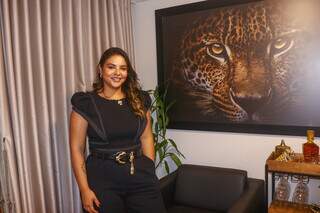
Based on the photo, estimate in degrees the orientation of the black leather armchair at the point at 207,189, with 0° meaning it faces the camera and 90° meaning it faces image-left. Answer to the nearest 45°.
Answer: approximately 45°

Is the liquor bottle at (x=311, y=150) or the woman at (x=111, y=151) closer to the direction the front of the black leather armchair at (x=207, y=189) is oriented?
the woman

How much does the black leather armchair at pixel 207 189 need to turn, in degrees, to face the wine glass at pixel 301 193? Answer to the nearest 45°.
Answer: approximately 135° to its left

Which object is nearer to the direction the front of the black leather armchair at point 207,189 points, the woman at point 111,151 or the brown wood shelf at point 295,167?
the woman
